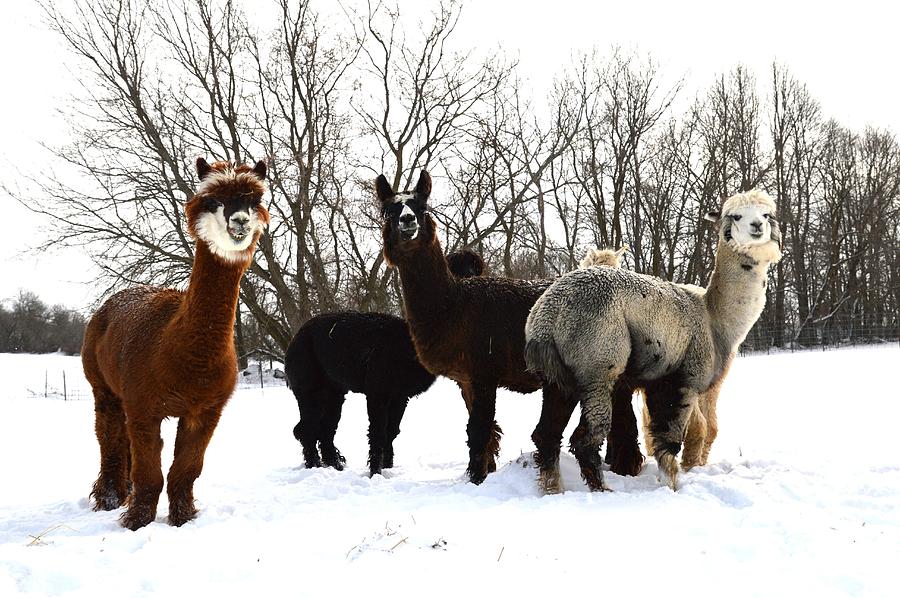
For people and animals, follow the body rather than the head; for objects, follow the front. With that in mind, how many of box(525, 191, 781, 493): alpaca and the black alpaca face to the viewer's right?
2

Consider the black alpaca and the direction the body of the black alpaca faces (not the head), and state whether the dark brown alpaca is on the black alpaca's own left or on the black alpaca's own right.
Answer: on the black alpaca's own right

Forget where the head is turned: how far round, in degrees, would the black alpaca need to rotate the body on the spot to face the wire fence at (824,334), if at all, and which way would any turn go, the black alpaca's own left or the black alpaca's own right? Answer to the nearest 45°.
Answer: approximately 45° to the black alpaca's own left

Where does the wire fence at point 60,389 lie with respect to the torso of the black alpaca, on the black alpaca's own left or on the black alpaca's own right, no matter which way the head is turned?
on the black alpaca's own left

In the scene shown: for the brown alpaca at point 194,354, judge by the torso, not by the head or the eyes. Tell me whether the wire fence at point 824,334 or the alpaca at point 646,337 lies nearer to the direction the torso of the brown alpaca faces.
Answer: the alpaca

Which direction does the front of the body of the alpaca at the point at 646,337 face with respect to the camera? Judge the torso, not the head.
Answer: to the viewer's right

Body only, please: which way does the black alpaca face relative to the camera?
to the viewer's right

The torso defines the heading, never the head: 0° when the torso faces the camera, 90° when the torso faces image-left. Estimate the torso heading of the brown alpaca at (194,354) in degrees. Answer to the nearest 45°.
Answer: approximately 315°

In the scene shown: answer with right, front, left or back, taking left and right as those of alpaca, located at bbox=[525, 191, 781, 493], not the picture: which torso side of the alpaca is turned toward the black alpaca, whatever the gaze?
back
